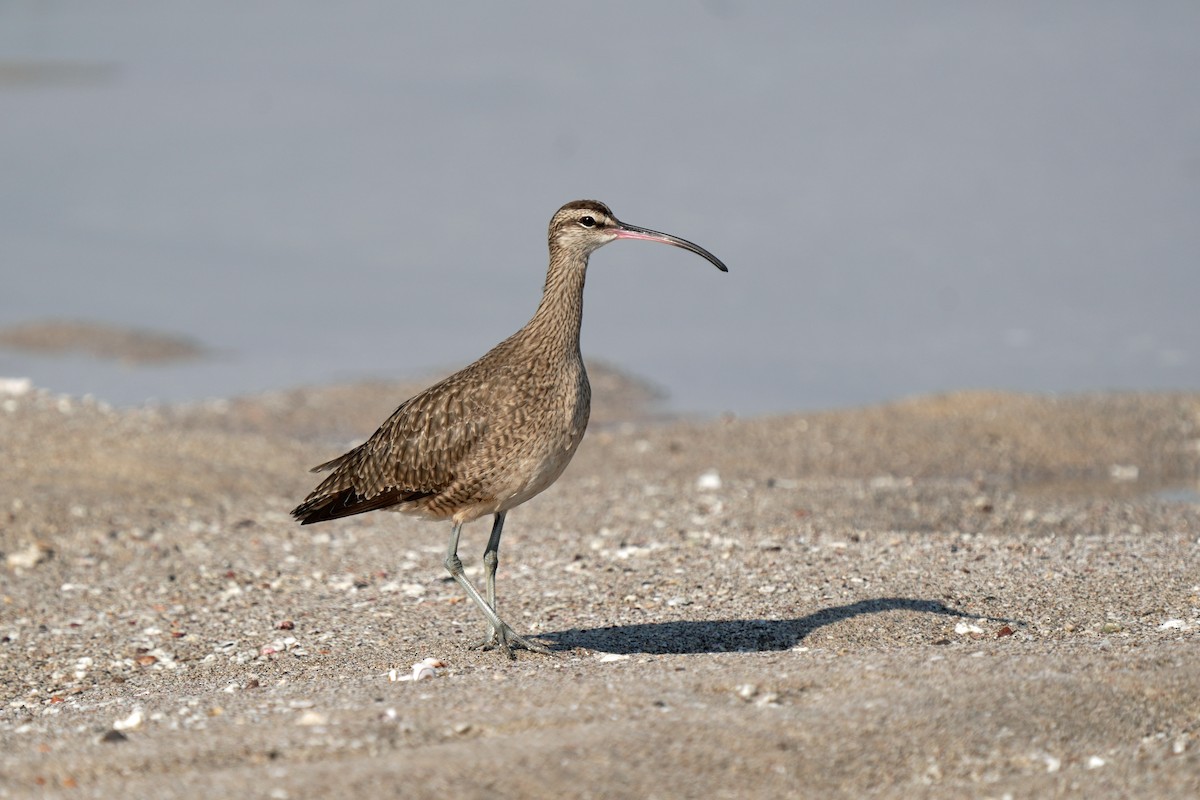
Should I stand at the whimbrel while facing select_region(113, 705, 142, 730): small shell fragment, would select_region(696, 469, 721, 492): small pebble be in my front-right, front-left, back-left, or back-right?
back-right

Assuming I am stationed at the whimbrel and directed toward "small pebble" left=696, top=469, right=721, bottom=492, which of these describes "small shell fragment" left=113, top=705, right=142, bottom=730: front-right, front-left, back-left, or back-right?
back-left

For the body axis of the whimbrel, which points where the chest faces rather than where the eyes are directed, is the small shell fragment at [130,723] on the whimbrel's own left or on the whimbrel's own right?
on the whimbrel's own right

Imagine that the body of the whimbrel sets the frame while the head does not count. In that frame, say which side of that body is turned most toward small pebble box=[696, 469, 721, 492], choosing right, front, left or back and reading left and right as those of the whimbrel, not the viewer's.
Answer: left

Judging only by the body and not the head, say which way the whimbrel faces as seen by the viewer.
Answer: to the viewer's right
